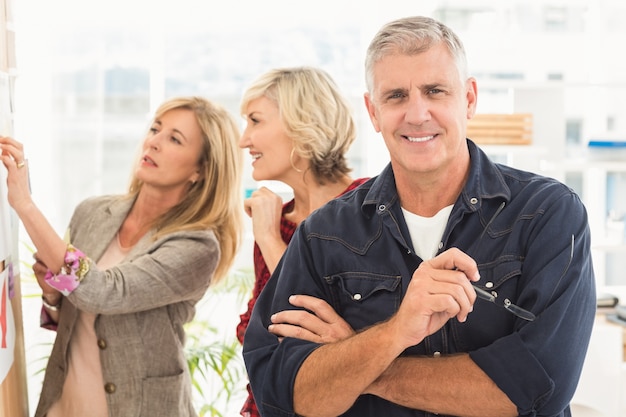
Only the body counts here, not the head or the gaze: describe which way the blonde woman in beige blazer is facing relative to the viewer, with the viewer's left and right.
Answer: facing the viewer and to the left of the viewer

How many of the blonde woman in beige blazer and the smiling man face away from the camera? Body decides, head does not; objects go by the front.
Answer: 0

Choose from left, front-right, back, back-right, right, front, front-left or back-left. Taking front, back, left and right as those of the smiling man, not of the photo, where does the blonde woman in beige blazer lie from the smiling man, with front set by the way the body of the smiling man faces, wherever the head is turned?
back-right

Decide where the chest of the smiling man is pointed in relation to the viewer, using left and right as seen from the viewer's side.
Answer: facing the viewer

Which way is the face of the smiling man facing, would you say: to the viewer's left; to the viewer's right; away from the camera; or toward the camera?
toward the camera

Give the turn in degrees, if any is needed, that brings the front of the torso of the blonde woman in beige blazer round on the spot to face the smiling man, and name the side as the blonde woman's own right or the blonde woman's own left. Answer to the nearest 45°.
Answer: approximately 90° to the blonde woman's own left
